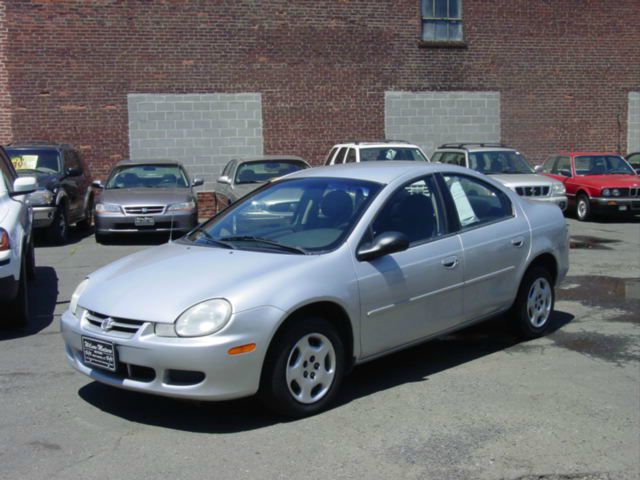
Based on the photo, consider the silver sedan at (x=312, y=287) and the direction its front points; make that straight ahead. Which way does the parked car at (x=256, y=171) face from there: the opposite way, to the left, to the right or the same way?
to the left

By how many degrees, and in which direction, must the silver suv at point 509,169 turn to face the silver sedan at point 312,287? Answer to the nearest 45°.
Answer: approximately 45° to its right

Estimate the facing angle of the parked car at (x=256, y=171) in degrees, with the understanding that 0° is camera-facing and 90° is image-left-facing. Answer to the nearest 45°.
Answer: approximately 315°

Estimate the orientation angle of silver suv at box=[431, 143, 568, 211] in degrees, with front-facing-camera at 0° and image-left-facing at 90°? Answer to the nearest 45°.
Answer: approximately 315°

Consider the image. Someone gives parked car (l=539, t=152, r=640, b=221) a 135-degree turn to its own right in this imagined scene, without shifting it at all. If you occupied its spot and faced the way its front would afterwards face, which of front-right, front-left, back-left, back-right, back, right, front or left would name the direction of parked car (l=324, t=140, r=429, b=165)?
front-left

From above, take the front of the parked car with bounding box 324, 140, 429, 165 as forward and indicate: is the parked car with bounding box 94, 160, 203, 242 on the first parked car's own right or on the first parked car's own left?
on the first parked car's own right

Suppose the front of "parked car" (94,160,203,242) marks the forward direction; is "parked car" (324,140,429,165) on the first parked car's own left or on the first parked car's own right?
on the first parked car's own left

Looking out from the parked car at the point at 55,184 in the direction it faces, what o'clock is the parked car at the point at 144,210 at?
the parked car at the point at 144,210 is roughly at 9 o'clock from the parked car at the point at 55,184.

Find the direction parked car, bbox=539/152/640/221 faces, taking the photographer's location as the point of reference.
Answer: facing the viewer and to the right of the viewer

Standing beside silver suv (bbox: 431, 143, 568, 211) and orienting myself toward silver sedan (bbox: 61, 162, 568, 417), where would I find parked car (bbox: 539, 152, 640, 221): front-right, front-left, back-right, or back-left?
back-left

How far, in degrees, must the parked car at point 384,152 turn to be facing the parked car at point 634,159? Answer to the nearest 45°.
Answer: approximately 90° to its left

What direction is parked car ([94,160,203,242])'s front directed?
toward the camera

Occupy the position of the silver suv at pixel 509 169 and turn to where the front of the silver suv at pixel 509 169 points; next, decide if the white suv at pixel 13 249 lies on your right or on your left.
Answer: on your right

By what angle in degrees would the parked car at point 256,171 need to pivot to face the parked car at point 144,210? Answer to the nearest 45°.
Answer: approximately 90° to its right

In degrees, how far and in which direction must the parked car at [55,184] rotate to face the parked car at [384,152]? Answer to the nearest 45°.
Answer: approximately 135° to its left

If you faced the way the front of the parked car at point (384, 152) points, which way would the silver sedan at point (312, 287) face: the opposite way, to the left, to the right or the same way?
to the right

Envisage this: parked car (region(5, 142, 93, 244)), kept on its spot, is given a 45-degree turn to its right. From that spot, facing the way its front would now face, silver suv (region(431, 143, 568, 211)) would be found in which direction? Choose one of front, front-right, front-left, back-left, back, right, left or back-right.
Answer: back
